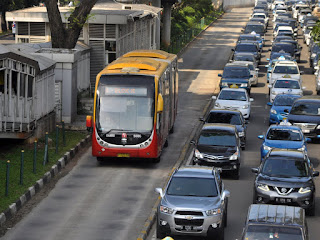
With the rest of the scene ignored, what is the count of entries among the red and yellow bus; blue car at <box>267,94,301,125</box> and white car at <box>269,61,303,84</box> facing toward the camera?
3

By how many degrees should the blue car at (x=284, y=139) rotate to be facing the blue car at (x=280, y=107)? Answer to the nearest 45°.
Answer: approximately 180°

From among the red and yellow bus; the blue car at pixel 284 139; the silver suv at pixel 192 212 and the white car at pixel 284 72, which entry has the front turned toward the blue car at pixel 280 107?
the white car

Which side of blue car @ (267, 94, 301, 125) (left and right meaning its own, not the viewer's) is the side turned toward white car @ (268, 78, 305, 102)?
back

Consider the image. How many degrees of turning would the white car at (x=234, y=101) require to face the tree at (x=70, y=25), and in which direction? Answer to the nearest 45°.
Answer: approximately 90° to its right

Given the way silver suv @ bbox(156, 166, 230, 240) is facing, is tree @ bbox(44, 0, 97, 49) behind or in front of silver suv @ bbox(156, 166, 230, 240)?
behind

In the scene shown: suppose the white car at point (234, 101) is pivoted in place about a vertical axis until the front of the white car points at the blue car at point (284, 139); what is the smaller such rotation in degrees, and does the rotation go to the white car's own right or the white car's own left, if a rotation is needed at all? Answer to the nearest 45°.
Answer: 0° — it already faces it

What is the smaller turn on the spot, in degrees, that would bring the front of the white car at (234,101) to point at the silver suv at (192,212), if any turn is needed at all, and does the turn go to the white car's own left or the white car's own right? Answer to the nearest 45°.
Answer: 0° — it already faces it
